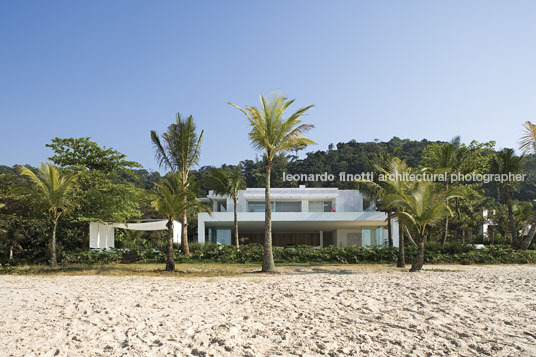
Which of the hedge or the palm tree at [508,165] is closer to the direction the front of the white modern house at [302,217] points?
the hedge

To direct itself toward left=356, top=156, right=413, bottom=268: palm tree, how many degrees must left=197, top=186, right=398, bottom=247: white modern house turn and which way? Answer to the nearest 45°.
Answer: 0° — it already faces it

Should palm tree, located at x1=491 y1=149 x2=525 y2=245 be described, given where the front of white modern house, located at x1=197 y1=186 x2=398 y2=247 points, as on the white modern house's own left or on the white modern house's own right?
on the white modern house's own left

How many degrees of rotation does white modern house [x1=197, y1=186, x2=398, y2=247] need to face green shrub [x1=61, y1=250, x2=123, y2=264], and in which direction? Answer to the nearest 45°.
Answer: approximately 45° to its right

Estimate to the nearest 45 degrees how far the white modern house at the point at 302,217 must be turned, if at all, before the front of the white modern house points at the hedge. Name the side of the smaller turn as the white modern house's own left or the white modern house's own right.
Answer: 0° — it already faces it

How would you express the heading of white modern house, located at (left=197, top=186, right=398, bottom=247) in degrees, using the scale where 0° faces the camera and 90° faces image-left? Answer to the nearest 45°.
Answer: approximately 0°

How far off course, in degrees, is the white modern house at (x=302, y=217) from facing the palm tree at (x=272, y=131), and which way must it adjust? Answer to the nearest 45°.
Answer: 0° — it already faces it
